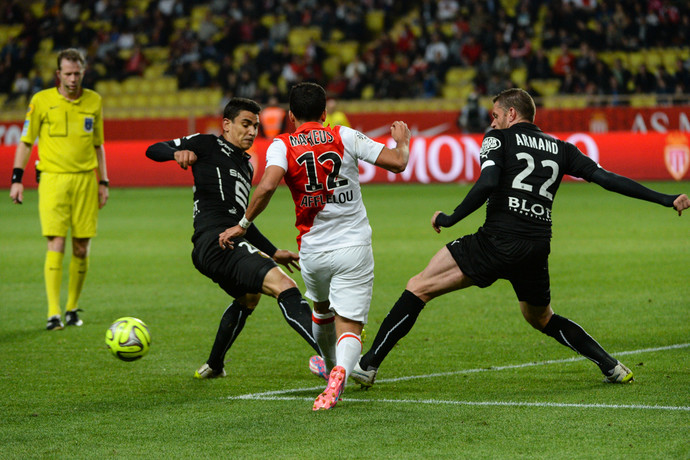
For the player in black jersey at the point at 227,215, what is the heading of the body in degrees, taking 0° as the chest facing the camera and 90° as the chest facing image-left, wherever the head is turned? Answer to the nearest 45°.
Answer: approximately 315°

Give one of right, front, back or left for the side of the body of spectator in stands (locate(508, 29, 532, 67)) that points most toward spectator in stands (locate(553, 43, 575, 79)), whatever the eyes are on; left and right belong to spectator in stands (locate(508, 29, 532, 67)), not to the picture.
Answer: left

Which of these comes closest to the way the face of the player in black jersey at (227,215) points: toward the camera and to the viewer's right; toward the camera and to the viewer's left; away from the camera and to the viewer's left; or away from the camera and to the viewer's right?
toward the camera and to the viewer's right

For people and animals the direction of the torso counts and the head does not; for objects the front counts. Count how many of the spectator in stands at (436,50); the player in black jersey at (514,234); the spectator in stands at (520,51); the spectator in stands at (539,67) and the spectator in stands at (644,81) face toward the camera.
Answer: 4

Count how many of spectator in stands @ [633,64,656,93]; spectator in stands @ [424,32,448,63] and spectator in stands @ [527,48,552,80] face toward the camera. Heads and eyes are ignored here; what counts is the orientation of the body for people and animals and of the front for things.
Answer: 3

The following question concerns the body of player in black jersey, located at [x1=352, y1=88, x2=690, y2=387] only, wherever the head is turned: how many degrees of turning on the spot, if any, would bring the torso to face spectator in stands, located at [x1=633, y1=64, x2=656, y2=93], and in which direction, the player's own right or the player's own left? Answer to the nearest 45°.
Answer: approximately 45° to the player's own right

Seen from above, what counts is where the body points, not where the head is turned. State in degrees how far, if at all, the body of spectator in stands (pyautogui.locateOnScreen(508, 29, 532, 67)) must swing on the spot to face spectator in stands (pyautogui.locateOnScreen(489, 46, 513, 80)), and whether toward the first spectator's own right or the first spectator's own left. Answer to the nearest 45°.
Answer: approximately 45° to the first spectator's own right

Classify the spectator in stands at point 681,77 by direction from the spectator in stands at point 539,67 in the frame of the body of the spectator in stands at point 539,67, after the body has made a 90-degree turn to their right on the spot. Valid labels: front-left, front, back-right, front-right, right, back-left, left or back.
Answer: back

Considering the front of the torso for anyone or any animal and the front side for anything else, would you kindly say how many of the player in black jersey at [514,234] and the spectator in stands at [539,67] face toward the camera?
1

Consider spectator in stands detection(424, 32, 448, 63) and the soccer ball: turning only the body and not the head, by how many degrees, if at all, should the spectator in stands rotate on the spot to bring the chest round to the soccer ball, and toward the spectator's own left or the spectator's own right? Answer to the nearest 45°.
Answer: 0° — they already face it

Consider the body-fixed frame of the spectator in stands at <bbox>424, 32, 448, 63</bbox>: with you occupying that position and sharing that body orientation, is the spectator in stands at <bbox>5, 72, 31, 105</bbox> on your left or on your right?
on your right

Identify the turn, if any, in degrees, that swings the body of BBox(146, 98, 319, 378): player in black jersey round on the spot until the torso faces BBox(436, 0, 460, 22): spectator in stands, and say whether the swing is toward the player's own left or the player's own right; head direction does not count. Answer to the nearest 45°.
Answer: approximately 135° to the player's own left

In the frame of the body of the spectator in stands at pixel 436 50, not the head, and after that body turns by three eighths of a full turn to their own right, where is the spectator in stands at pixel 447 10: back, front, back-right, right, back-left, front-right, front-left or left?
front-right

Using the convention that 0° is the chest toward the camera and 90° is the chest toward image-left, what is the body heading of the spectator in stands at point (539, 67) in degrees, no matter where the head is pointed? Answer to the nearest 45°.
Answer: approximately 0°
